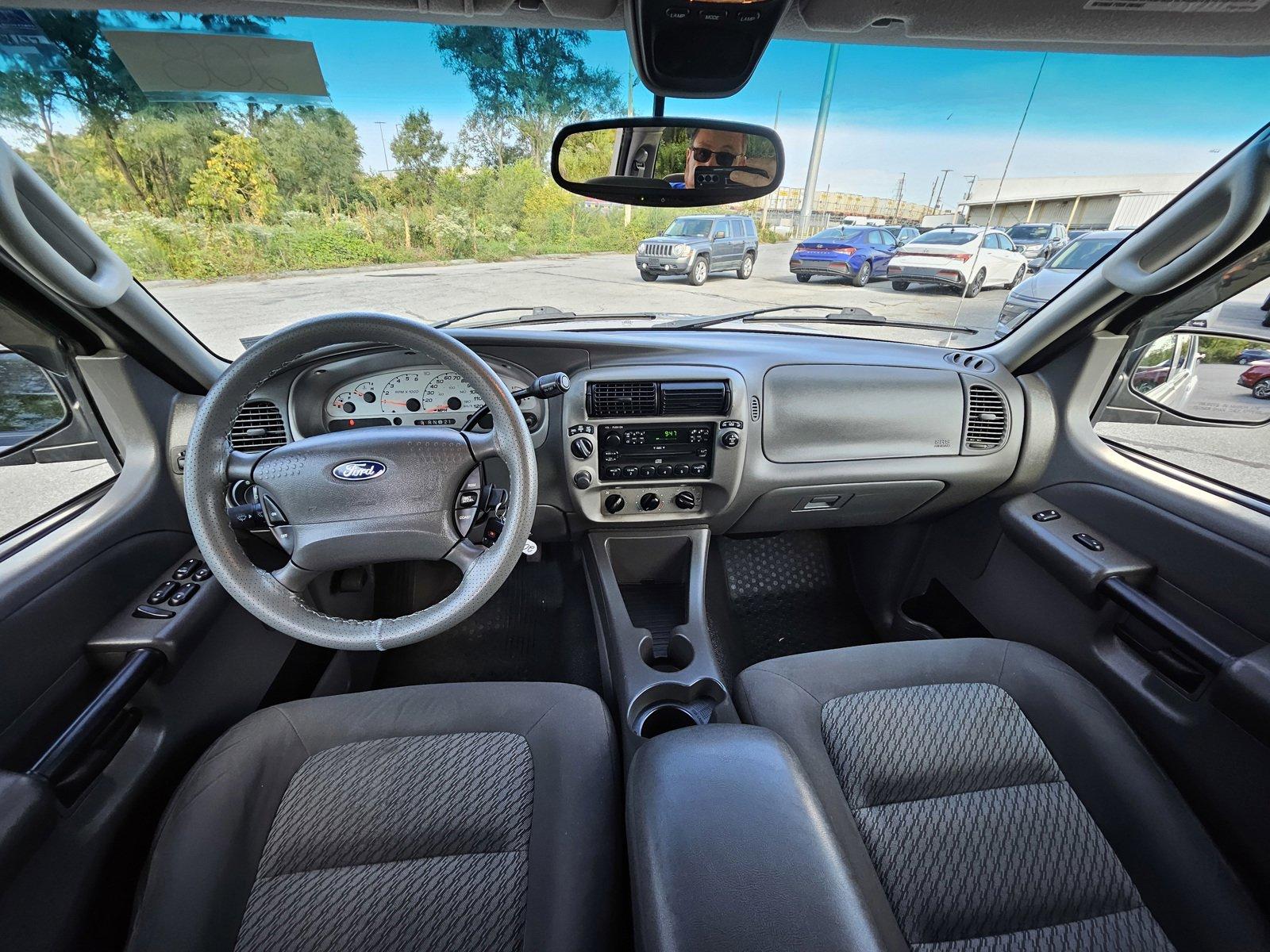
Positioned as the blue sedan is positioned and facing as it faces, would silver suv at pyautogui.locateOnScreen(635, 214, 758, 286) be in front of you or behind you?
behind

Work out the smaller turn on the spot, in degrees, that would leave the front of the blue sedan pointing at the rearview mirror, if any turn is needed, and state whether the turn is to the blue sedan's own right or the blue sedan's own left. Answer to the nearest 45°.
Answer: approximately 180°

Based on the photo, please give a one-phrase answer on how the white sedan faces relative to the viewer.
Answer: facing away from the viewer and to the right of the viewer

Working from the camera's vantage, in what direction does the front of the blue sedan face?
facing away from the viewer and to the right of the viewer

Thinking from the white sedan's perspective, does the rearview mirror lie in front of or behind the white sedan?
behind

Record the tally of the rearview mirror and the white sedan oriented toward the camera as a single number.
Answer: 1
